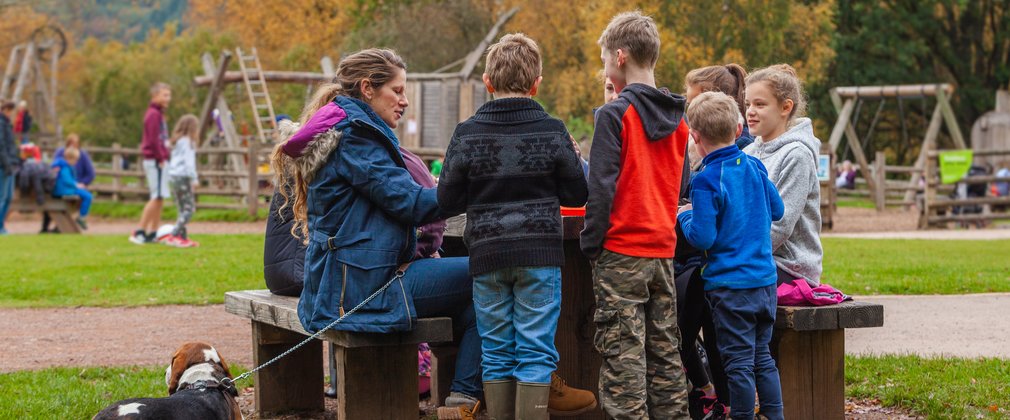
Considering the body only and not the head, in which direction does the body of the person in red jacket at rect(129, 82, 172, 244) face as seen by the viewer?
to the viewer's right

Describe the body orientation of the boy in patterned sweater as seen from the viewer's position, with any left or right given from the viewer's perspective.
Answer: facing away from the viewer

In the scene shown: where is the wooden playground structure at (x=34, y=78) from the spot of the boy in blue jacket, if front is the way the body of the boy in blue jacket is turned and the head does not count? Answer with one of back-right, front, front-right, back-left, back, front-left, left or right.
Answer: front

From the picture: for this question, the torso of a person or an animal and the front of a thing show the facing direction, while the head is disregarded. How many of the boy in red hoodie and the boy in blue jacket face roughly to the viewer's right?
0

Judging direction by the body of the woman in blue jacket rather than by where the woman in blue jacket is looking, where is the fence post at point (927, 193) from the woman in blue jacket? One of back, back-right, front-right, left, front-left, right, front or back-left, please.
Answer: front-left

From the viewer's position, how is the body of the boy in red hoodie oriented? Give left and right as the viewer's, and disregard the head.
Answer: facing away from the viewer and to the left of the viewer

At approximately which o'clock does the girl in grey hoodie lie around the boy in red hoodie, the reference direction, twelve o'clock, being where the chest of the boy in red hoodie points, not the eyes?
The girl in grey hoodie is roughly at 3 o'clock from the boy in red hoodie.

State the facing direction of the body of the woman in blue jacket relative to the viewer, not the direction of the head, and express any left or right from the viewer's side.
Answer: facing to the right of the viewer

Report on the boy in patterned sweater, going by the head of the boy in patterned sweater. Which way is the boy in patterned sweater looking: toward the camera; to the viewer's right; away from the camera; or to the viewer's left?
away from the camera

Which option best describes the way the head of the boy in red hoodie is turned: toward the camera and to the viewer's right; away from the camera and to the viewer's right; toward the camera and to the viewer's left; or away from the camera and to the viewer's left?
away from the camera and to the viewer's left

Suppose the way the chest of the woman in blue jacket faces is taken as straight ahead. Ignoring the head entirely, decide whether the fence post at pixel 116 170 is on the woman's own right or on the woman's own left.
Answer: on the woman's own left

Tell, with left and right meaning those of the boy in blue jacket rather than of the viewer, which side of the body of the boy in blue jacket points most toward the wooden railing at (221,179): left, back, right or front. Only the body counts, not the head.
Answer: front

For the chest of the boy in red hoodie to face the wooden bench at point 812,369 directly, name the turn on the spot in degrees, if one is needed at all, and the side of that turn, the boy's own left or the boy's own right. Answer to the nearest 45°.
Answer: approximately 90° to the boy's own right

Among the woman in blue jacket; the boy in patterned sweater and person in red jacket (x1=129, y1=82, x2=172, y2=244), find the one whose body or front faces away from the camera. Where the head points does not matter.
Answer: the boy in patterned sweater

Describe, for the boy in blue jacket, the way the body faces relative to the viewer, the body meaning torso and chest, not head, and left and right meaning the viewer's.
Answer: facing away from the viewer and to the left of the viewer
